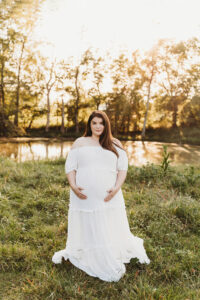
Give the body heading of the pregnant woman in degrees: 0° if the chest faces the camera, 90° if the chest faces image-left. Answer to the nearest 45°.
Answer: approximately 0°
